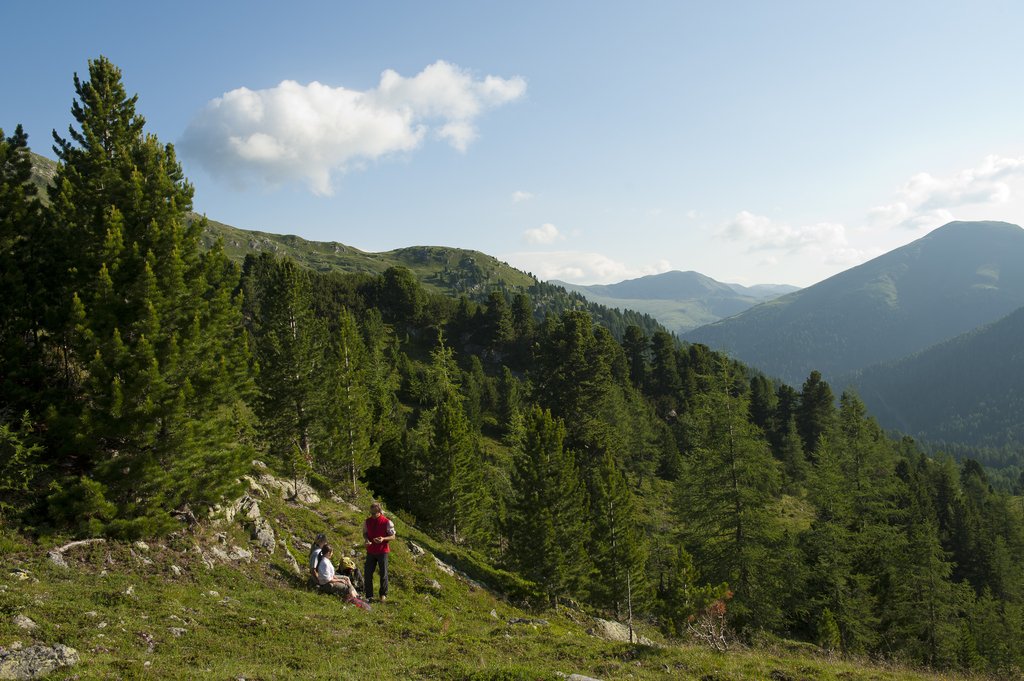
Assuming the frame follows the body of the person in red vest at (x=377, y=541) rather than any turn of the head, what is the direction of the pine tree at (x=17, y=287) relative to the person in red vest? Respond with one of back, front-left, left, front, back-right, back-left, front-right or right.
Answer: right

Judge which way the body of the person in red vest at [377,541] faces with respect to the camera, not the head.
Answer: toward the camera

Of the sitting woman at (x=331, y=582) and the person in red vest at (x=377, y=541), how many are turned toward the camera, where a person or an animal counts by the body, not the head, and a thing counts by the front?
1

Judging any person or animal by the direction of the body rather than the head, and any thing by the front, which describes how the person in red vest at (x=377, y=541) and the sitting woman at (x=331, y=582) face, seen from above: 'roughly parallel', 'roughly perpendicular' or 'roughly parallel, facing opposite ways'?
roughly perpendicular

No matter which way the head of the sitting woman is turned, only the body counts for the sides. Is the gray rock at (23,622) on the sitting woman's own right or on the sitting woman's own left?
on the sitting woman's own right

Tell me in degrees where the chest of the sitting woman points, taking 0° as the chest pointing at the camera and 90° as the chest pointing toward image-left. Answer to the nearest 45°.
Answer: approximately 270°

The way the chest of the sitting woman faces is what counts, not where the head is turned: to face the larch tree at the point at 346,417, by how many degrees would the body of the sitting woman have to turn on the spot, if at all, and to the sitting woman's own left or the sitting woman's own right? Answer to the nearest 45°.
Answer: approximately 90° to the sitting woman's own left

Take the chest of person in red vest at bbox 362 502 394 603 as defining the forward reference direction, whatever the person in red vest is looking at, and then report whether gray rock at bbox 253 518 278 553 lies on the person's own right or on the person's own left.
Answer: on the person's own right

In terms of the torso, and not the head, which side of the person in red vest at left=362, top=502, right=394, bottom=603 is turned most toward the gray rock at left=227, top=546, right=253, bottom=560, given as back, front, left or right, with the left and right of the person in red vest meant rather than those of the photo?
right

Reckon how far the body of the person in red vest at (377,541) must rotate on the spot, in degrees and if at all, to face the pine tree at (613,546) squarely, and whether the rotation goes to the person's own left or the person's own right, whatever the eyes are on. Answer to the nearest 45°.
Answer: approximately 135° to the person's own left

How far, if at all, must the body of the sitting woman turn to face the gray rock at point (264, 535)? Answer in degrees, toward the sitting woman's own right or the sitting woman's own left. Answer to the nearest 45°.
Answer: approximately 135° to the sitting woman's own left

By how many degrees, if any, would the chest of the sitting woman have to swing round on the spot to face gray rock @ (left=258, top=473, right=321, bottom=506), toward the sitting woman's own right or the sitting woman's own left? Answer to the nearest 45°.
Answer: approximately 90° to the sitting woman's own left
